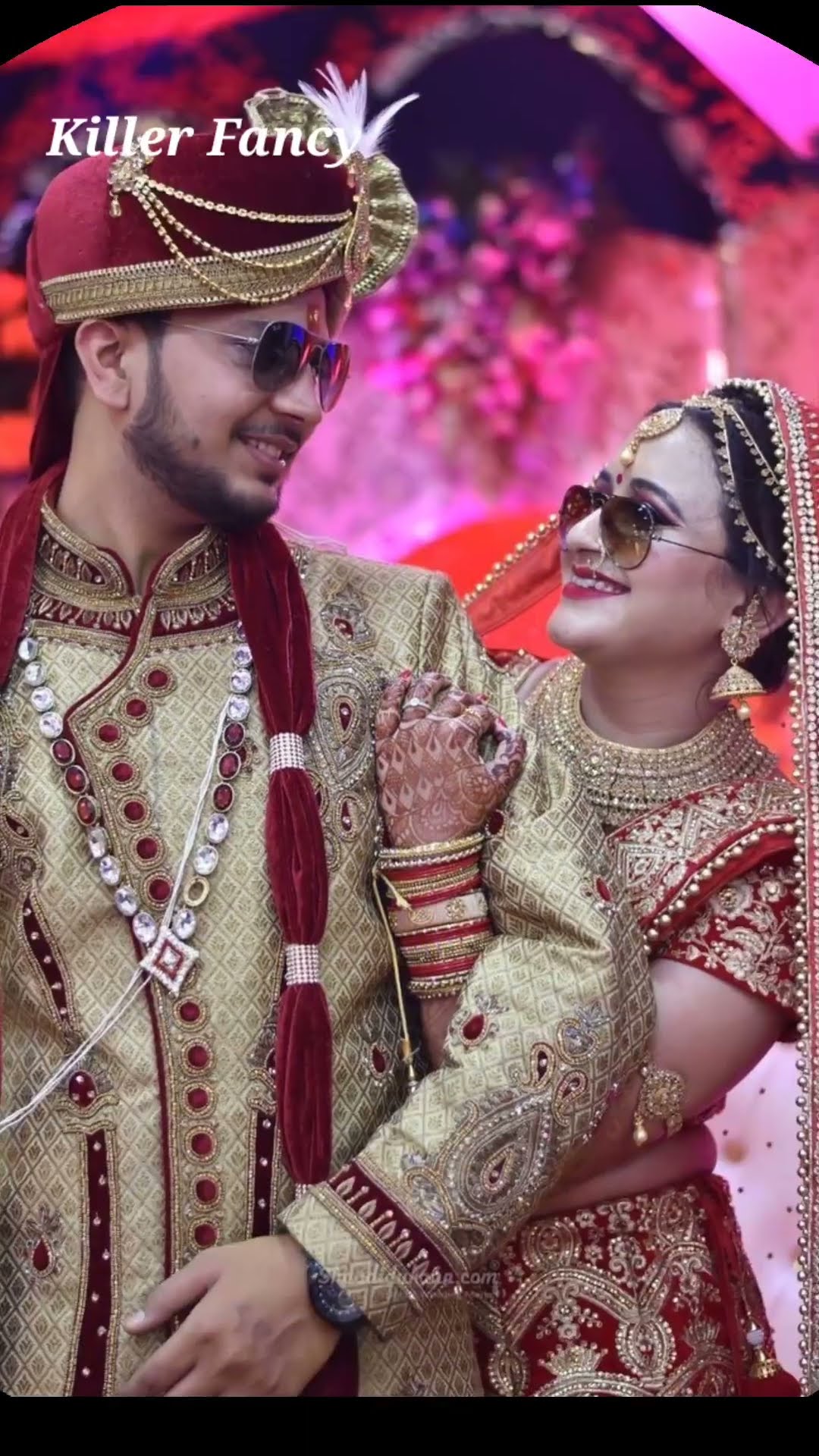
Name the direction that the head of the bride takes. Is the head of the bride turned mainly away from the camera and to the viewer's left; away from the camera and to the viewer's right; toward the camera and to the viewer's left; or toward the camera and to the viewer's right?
toward the camera and to the viewer's left
